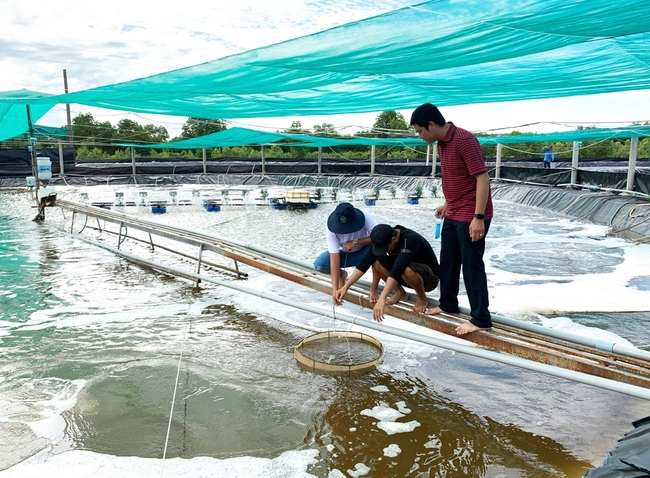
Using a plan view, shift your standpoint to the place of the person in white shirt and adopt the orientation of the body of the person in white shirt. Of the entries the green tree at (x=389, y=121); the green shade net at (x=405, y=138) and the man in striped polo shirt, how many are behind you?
2

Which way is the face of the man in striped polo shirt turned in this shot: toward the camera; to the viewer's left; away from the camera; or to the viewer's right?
to the viewer's left

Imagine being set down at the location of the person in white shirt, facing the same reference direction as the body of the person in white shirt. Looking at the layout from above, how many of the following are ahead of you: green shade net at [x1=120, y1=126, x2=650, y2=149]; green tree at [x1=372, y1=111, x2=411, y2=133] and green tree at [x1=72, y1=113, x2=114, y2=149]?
0

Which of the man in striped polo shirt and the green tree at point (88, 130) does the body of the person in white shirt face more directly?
the man in striped polo shirt

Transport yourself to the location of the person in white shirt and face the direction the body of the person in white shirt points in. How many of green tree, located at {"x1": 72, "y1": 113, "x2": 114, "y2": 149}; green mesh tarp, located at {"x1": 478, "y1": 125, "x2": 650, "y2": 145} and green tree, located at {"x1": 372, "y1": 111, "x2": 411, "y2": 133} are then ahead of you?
0

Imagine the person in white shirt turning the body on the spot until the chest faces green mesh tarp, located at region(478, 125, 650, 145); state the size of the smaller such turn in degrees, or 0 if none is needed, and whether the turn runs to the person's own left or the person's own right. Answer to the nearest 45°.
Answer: approximately 135° to the person's own left

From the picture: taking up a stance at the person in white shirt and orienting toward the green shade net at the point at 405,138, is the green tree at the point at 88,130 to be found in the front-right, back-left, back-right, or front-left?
front-left

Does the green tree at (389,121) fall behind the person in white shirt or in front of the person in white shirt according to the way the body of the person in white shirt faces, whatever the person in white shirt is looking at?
behind

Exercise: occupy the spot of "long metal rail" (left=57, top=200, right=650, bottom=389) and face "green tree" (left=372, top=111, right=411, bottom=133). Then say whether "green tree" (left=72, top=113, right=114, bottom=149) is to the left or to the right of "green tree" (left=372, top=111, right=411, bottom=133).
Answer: left

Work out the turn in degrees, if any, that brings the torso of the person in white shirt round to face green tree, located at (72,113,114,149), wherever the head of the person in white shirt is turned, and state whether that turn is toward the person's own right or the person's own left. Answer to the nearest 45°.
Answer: approximately 135° to the person's own right

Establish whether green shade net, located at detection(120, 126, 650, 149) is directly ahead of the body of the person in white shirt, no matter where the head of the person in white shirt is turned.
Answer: no

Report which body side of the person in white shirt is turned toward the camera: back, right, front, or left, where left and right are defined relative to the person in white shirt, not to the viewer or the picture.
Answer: front

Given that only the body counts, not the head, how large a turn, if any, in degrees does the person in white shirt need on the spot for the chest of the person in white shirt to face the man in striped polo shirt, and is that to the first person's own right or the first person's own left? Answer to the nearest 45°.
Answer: approximately 45° to the first person's own left
